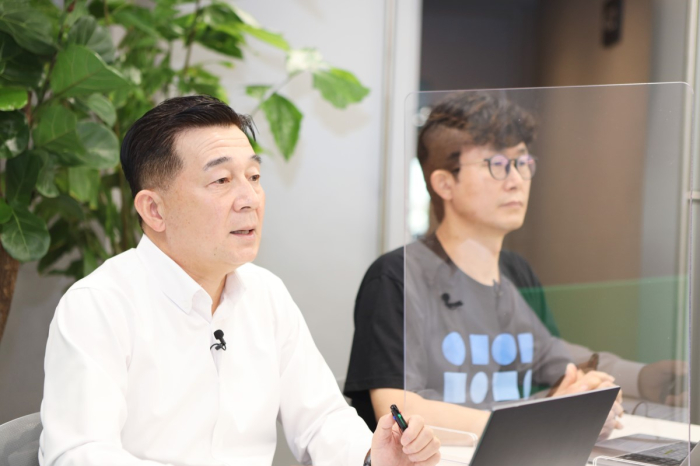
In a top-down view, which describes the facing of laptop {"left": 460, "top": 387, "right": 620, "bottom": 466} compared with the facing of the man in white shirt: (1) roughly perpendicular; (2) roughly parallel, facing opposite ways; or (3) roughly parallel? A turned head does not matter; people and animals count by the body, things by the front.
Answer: roughly parallel, facing opposite ways

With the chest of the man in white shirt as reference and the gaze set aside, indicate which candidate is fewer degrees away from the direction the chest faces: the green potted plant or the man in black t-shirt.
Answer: the man in black t-shirt

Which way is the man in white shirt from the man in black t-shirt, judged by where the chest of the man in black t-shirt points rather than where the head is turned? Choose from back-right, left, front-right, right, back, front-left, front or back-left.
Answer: right

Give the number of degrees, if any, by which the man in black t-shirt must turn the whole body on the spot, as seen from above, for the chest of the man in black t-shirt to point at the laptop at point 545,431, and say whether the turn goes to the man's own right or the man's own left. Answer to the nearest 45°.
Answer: approximately 45° to the man's own right

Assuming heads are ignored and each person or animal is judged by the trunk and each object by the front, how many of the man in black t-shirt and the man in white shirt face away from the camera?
0

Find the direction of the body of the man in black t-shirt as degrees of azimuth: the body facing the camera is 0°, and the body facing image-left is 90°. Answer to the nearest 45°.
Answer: approximately 315°

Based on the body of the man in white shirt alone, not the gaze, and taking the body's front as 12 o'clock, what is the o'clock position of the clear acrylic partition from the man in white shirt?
The clear acrylic partition is roughly at 10 o'clock from the man in white shirt.

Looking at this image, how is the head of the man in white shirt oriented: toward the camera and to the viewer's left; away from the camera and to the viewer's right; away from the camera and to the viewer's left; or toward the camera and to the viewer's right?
toward the camera and to the viewer's right

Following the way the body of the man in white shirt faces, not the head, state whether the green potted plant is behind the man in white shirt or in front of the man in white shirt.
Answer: behind

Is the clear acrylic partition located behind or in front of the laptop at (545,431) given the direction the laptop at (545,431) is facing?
in front

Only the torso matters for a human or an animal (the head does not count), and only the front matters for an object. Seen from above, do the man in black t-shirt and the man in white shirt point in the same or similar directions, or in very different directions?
same or similar directions
